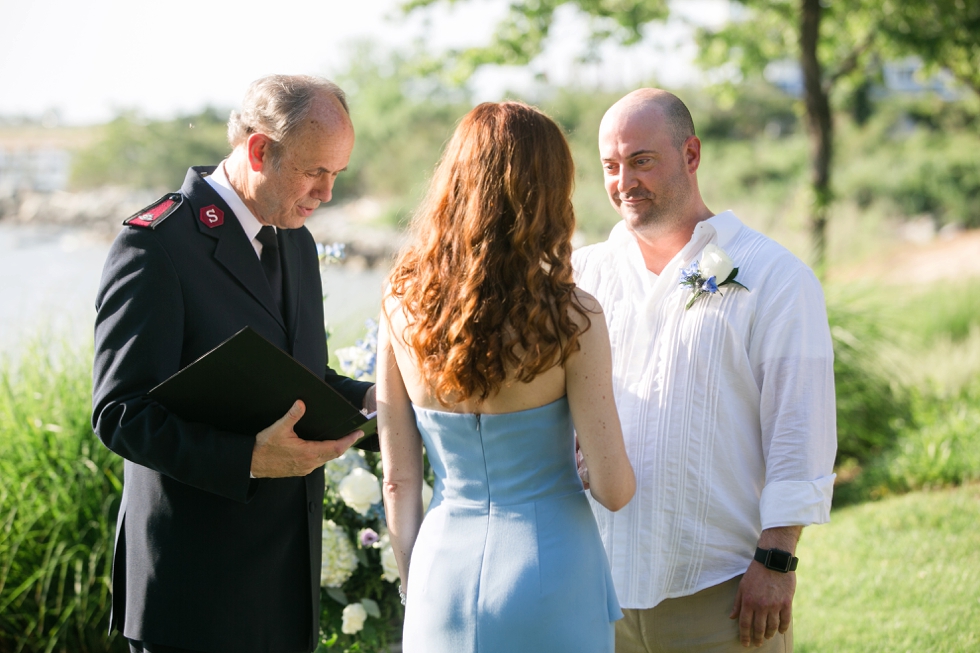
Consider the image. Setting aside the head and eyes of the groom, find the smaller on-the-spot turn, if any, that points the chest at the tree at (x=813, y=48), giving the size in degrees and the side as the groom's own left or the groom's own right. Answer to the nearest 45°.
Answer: approximately 135° to the groom's own right

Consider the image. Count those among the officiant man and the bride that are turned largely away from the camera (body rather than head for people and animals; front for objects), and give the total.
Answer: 1

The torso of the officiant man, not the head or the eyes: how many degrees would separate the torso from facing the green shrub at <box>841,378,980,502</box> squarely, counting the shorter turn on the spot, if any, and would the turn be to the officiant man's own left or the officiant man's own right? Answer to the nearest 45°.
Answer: approximately 90° to the officiant man's own left

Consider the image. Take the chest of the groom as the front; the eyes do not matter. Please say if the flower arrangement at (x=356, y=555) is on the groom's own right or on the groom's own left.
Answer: on the groom's own right

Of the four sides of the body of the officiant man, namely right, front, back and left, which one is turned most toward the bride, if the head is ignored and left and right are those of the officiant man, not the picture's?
front

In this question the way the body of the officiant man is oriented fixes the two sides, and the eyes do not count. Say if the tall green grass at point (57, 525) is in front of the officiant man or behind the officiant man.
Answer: behind

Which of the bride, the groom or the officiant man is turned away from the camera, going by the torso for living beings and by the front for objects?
the bride

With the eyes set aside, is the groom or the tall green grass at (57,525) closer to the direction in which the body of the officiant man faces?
the groom

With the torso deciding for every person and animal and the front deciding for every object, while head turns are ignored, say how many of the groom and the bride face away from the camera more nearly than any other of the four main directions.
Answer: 1

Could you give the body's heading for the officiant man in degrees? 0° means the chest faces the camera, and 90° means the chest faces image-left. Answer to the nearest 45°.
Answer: approximately 315°

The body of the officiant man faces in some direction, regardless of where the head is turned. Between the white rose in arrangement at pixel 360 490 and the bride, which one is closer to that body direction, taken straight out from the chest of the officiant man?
the bride

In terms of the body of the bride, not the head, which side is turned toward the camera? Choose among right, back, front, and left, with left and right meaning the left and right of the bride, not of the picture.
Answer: back

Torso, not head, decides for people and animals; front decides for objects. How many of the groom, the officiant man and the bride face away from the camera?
1
